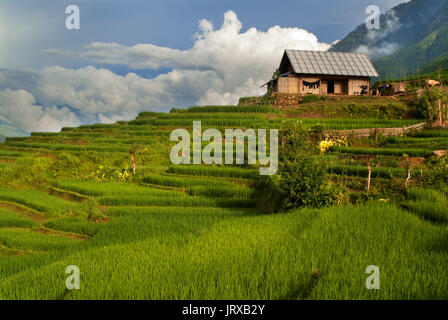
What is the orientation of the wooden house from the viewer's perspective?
toward the camera

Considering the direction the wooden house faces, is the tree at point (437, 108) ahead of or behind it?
ahead
